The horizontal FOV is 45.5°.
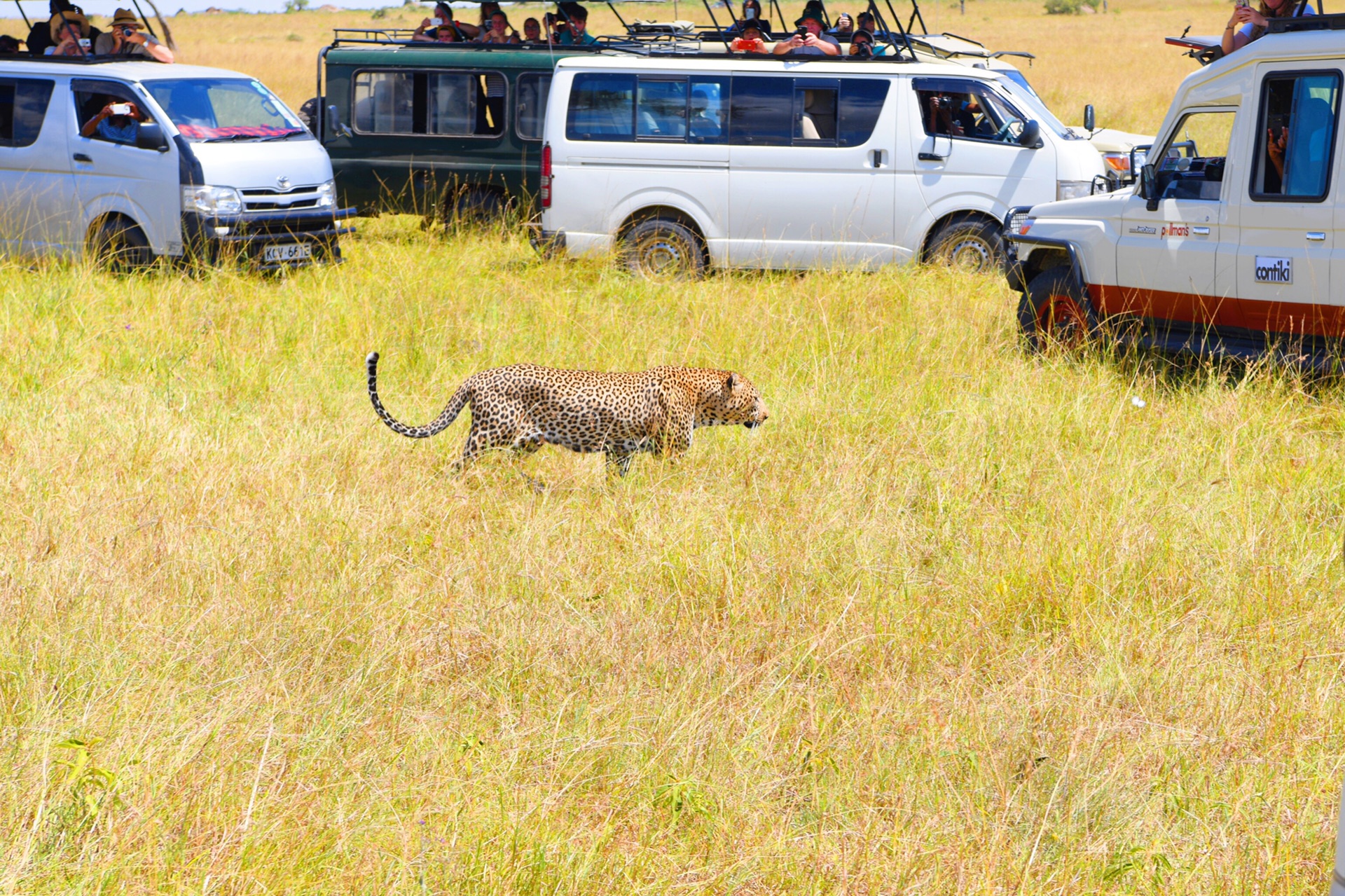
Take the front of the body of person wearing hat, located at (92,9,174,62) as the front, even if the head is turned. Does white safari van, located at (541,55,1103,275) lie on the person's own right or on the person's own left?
on the person's own left

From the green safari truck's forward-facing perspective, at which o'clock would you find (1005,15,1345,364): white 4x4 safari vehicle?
The white 4x4 safari vehicle is roughly at 2 o'clock from the green safari truck.

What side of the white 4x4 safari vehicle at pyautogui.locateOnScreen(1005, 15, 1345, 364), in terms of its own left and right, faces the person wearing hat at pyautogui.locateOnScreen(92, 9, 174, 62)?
front

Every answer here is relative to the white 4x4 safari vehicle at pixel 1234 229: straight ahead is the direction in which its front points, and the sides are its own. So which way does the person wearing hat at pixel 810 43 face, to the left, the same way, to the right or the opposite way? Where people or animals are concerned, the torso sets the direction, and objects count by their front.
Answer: to the left

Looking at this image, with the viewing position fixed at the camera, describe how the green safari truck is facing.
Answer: facing to the right of the viewer

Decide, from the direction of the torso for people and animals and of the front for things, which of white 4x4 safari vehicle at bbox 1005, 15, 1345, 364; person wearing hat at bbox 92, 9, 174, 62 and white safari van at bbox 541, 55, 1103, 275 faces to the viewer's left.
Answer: the white 4x4 safari vehicle

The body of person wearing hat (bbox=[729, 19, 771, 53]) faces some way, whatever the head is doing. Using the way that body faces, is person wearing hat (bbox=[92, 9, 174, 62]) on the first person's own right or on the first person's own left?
on the first person's own right

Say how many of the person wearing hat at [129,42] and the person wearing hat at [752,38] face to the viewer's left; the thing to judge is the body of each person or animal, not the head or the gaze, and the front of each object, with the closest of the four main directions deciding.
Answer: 0

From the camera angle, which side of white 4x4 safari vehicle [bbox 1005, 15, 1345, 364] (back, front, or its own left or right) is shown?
left

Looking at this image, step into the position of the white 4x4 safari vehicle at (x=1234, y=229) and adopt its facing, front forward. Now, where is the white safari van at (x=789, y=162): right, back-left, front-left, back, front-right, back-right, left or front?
front-right

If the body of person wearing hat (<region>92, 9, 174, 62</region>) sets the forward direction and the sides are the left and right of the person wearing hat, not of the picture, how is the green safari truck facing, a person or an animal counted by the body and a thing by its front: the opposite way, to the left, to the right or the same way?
to the left

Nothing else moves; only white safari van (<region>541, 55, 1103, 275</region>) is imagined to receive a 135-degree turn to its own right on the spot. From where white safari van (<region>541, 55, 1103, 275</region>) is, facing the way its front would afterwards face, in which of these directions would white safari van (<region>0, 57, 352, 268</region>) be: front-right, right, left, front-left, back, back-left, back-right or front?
front-right

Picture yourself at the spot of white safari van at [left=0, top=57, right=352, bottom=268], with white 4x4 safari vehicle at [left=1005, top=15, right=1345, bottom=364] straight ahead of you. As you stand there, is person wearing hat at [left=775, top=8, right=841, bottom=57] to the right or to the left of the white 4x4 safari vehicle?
left

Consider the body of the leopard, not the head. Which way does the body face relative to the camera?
to the viewer's right

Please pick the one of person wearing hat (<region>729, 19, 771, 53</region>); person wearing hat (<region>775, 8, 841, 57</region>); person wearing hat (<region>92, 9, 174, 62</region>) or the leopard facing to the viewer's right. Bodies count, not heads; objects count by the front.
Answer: the leopard
